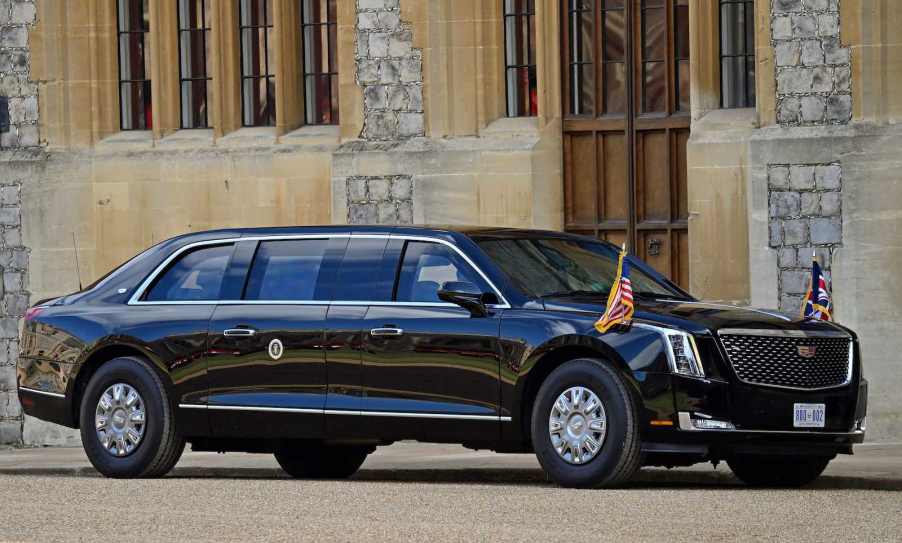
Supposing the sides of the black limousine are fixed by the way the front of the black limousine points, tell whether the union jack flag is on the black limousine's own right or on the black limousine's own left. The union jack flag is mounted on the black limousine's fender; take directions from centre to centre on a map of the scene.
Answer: on the black limousine's own left
